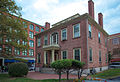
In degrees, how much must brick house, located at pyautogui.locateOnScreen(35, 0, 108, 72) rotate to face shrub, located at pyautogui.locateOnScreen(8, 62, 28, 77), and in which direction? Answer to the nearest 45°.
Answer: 0° — it already faces it

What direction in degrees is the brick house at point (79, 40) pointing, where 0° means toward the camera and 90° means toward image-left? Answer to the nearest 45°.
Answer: approximately 45°
